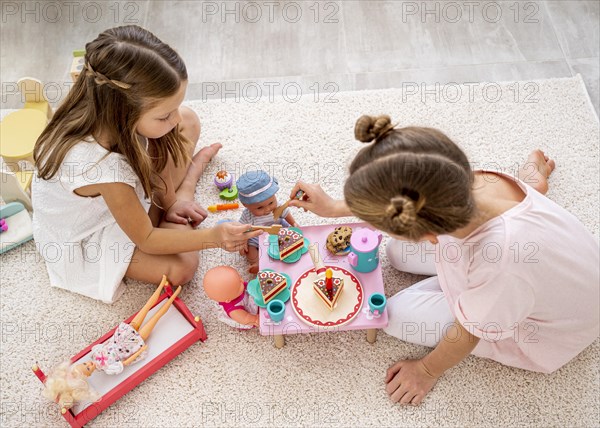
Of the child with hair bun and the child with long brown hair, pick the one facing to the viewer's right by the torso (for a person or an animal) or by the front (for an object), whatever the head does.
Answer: the child with long brown hair

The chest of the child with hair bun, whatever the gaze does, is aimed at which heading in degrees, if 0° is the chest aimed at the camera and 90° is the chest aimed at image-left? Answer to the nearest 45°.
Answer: approximately 90°

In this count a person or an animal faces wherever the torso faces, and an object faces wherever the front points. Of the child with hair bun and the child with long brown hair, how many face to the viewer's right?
1

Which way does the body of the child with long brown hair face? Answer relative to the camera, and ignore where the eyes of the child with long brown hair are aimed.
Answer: to the viewer's right
